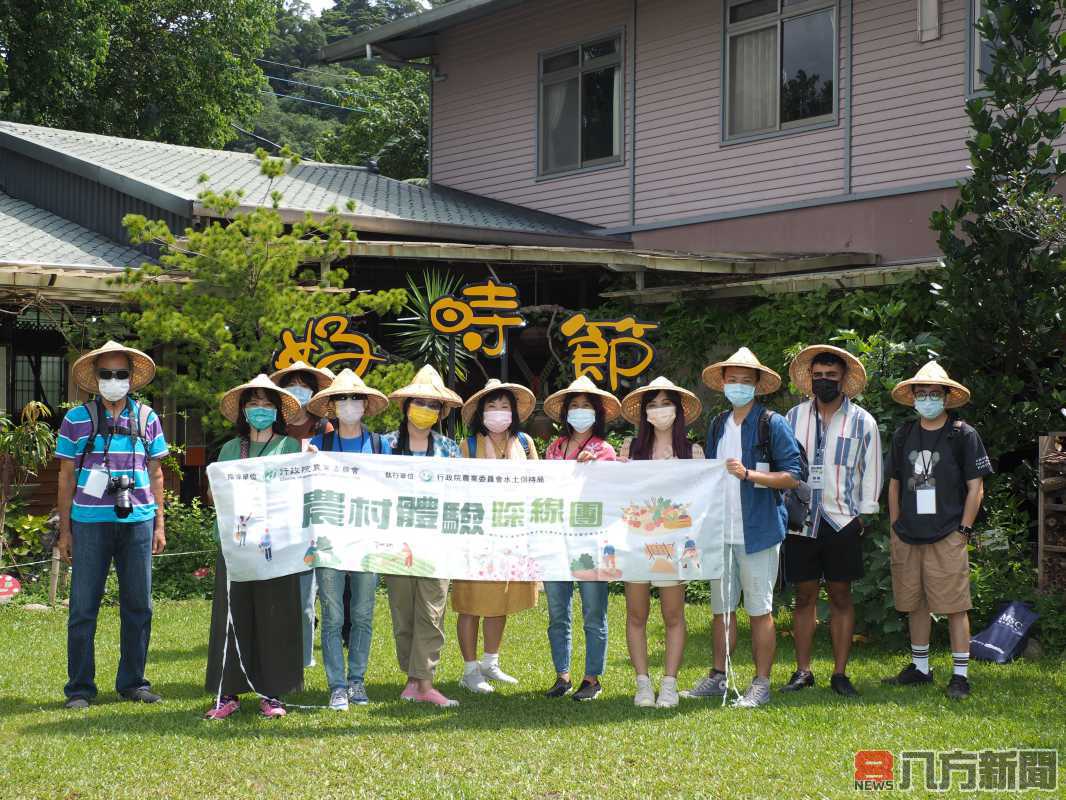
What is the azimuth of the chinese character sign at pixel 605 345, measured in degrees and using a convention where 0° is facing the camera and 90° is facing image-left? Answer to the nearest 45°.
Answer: approximately 0°

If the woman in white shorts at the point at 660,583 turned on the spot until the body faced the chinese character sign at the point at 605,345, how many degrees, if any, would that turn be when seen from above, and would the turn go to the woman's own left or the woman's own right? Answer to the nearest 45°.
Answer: approximately 180°

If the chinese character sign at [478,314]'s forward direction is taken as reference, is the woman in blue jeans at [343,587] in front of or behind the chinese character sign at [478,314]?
in front

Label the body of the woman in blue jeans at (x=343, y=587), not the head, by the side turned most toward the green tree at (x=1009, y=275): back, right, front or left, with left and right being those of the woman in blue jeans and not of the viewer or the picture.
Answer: left

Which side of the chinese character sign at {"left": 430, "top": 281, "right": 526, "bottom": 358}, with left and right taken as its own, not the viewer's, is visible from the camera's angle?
front

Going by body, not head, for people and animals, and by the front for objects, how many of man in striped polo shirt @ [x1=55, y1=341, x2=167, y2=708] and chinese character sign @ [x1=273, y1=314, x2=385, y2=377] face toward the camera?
2

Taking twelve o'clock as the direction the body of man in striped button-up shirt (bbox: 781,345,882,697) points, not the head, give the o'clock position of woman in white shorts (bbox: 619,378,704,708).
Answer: The woman in white shorts is roughly at 2 o'clock from the man in striped button-up shirt.

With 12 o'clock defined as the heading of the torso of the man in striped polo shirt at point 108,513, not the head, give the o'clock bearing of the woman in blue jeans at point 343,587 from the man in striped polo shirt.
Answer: The woman in blue jeans is roughly at 10 o'clock from the man in striped polo shirt.

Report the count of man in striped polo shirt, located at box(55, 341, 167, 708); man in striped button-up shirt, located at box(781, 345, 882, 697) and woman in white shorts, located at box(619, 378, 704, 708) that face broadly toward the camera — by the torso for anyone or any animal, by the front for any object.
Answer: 3

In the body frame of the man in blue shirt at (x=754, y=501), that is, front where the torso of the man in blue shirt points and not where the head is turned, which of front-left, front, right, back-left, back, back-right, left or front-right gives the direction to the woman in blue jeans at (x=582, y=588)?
front-right

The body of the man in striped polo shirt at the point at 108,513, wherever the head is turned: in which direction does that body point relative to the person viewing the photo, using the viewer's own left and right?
facing the viewer

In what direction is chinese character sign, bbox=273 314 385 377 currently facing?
toward the camera
